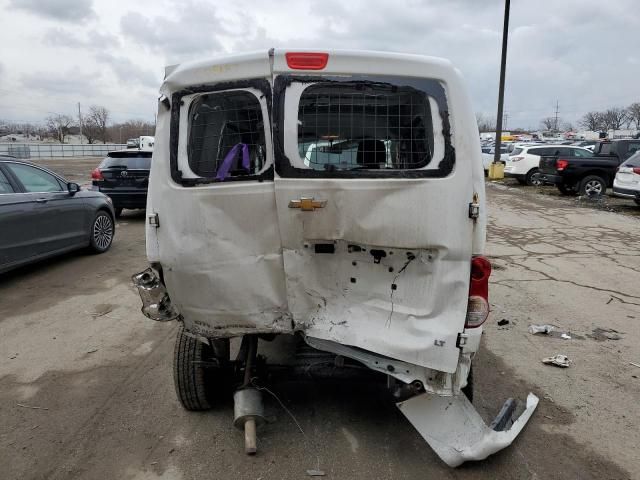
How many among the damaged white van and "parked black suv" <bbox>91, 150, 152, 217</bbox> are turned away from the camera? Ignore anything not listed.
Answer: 2

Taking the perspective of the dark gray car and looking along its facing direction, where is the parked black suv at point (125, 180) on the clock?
The parked black suv is roughly at 11 o'clock from the dark gray car.

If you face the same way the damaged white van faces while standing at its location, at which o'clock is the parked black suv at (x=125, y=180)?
The parked black suv is roughly at 11 o'clock from the damaged white van.

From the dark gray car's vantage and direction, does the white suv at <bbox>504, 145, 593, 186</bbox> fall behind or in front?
in front

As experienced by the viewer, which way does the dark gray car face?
facing away from the viewer and to the right of the viewer

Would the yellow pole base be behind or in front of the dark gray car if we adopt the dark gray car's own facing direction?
in front

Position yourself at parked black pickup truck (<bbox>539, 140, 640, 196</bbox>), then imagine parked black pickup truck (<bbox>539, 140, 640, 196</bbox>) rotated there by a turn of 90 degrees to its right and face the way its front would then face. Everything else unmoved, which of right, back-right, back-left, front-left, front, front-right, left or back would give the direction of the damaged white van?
front-right

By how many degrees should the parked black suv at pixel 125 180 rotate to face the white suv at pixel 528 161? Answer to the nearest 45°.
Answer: approximately 90° to its right

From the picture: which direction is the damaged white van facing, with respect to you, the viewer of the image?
facing away from the viewer

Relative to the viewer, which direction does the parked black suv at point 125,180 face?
away from the camera
